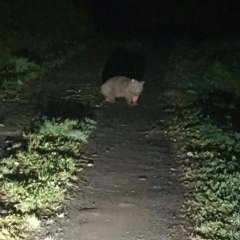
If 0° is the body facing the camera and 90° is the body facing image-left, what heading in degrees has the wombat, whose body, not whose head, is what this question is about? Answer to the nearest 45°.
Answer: approximately 315°
